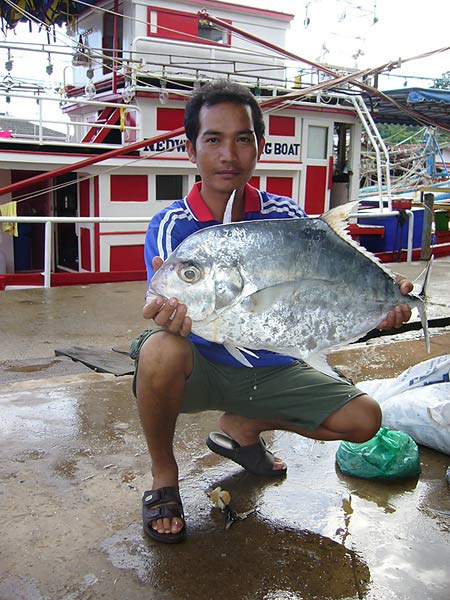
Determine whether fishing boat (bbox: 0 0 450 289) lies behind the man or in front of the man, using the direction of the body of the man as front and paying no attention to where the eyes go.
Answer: behind

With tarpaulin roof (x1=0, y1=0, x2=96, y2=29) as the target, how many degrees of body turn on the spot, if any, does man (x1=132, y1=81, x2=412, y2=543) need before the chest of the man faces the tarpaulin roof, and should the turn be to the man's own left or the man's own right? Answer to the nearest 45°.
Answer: approximately 135° to the man's own right

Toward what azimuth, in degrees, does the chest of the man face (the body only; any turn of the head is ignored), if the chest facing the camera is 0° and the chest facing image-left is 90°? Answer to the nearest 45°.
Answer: approximately 0°

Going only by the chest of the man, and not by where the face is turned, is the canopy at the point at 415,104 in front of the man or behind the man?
behind

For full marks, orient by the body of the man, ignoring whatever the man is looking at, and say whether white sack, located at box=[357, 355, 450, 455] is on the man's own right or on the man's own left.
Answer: on the man's own left
